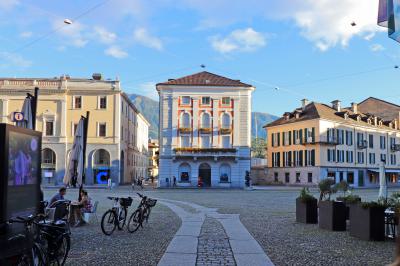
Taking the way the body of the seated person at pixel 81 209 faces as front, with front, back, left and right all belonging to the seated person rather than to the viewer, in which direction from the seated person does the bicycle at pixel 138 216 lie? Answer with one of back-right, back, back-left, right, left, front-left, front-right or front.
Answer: back-left
